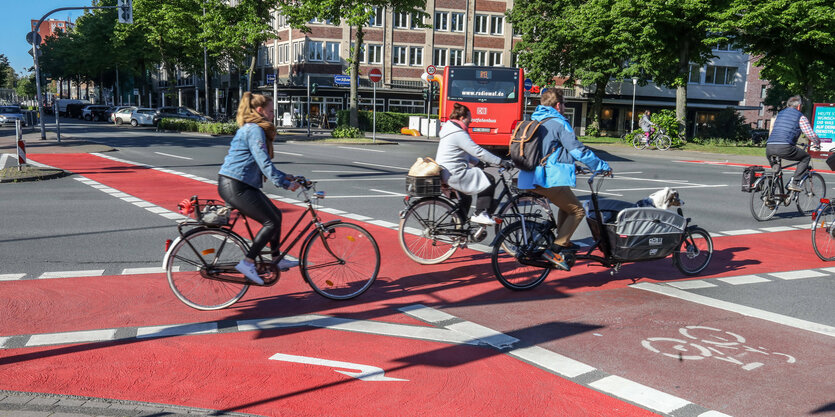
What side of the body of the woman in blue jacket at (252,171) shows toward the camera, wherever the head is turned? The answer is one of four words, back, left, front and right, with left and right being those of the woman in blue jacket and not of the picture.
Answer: right

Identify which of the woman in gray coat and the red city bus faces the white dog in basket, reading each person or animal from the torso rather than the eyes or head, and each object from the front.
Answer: the woman in gray coat

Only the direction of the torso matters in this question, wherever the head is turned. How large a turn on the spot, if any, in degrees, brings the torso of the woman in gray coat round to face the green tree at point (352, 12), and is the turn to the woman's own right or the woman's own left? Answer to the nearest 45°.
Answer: approximately 90° to the woman's own left

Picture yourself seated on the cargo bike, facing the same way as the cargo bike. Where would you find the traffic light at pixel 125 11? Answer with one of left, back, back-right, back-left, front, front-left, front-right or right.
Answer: back-left

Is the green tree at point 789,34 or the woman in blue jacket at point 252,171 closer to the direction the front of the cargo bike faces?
the green tree

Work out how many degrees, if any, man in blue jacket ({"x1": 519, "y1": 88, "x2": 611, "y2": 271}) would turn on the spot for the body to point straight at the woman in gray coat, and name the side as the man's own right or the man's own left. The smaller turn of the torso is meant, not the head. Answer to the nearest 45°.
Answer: approximately 135° to the man's own left

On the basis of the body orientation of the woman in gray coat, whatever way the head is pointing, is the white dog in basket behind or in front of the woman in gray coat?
in front

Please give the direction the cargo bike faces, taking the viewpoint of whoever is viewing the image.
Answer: facing to the right of the viewer
